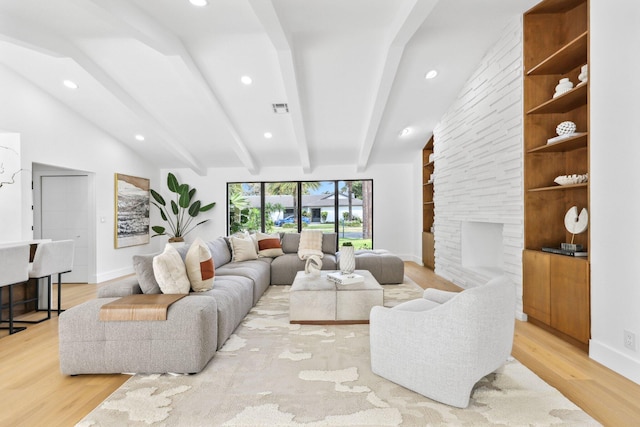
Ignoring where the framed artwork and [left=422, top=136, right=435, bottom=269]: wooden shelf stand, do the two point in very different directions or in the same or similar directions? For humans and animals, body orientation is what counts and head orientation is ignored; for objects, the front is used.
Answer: very different directions

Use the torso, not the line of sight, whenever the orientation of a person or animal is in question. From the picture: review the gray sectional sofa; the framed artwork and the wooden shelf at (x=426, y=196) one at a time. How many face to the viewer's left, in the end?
1

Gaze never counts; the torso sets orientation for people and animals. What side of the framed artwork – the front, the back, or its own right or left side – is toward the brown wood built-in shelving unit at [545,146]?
front

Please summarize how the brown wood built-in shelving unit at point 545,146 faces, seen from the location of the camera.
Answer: facing the viewer and to the left of the viewer

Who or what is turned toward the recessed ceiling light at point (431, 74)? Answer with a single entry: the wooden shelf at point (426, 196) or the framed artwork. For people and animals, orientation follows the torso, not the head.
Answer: the framed artwork

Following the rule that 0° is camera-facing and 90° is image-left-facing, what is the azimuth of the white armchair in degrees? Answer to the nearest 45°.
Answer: approximately 135°

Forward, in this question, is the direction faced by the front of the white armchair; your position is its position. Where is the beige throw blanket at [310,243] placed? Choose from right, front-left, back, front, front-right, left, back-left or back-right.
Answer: front

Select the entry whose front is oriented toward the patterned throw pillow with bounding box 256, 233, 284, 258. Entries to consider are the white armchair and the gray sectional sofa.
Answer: the white armchair

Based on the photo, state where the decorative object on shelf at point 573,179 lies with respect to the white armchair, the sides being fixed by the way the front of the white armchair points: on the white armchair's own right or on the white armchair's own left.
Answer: on the white armchair's own right

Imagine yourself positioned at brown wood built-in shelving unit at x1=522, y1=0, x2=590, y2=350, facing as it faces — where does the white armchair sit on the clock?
The white armchair is roughly at 11 o'clock from the brown wood built-in shelving unit.

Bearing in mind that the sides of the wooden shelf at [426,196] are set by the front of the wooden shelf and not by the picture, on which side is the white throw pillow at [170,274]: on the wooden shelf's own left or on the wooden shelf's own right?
on the wooden shelf's own left

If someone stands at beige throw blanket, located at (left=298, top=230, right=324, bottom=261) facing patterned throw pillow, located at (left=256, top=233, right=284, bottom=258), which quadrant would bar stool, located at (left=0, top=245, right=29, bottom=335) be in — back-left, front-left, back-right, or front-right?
front-left

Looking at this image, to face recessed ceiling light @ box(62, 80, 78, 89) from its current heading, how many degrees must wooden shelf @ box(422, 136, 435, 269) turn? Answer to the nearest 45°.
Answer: approximately 45° to its left

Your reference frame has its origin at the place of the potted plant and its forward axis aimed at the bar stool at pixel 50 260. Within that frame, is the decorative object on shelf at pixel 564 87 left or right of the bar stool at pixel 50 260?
left

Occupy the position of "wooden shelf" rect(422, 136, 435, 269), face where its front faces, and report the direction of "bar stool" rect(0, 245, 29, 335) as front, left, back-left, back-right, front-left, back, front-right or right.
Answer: front-left
